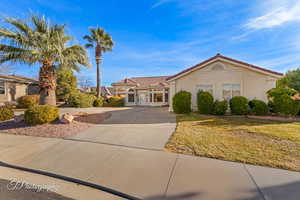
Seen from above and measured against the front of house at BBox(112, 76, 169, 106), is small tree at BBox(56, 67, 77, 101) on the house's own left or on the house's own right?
on the house's own right

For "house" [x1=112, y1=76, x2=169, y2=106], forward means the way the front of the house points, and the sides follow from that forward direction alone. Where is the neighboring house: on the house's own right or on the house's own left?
on the house's own right

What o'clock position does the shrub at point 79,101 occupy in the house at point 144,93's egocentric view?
The shrub is roughly at 2 o'clock from the house.

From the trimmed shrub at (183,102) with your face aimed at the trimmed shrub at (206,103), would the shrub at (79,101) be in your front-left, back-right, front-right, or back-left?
back-left

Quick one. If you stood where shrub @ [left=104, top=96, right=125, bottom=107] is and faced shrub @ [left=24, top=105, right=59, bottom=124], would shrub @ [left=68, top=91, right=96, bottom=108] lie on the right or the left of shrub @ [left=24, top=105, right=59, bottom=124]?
right

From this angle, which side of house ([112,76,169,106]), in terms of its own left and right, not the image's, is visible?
front

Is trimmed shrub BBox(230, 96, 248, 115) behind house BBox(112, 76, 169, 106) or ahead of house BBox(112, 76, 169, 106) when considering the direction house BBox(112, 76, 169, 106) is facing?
ahead

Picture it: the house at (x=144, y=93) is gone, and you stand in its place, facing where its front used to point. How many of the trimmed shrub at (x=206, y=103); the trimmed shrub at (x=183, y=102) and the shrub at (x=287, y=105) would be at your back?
0

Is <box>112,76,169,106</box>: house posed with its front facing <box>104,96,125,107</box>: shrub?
no

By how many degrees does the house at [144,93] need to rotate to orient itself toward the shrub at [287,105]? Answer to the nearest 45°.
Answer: approximately 45° to its left

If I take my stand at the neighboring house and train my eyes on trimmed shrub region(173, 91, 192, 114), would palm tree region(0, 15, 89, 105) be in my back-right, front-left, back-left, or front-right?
front-right

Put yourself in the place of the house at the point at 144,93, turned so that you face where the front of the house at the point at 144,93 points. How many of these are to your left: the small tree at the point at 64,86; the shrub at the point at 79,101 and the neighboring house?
0
